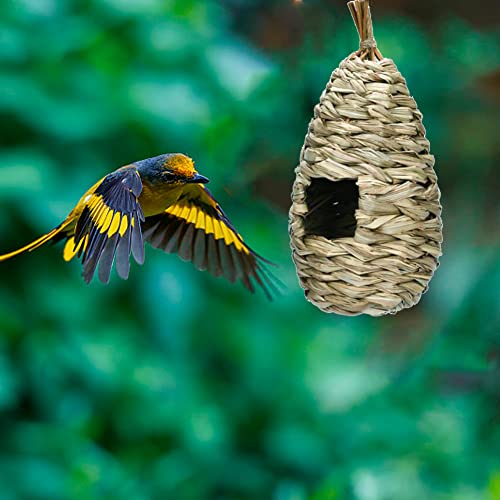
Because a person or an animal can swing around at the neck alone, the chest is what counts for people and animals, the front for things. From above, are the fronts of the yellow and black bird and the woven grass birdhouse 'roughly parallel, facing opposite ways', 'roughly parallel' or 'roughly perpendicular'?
roughly perpendicular

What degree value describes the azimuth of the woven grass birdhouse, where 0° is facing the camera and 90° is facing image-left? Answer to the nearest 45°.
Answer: approximately 45°

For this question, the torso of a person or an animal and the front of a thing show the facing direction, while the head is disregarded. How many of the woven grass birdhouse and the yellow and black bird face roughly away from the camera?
0

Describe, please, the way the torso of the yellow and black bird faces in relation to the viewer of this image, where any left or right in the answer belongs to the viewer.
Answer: facing the viewer and to the right of the viewer
